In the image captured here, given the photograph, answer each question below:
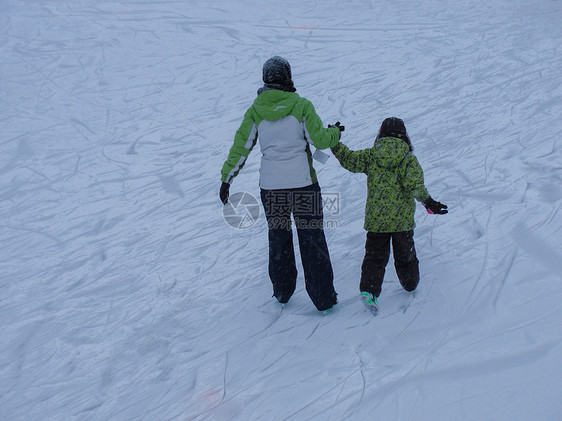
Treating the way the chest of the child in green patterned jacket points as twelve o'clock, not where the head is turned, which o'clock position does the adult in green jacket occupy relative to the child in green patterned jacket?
The adult in green jacket is roughly at 9 o'clock from the child in green patterned jacket.

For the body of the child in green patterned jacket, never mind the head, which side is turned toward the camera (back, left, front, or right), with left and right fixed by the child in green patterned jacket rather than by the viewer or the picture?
back

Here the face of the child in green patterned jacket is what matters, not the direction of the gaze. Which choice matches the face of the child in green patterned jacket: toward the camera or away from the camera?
away from the camera

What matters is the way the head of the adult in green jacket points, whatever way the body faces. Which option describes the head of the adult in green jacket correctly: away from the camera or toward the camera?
away from the camera
